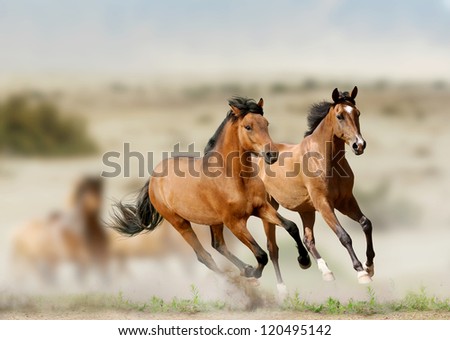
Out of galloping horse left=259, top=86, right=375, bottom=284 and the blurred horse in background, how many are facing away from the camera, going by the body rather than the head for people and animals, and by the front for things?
0

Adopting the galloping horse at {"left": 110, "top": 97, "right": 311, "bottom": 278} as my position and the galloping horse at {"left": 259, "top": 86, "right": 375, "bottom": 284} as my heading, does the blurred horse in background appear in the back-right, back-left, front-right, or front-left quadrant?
back-left

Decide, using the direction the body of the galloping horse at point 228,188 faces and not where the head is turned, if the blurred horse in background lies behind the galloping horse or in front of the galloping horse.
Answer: behind

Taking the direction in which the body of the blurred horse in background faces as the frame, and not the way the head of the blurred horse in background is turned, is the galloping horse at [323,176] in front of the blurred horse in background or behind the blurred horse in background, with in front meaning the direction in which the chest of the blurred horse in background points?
in front

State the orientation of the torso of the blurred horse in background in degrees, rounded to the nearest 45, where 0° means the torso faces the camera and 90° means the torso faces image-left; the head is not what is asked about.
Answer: approximately 315°

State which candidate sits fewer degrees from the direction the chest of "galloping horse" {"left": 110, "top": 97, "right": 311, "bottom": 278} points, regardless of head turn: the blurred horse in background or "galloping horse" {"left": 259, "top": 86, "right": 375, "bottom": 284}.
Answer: the galloping horse

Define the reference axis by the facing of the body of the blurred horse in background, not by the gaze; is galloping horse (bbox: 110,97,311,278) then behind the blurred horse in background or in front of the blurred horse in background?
in front

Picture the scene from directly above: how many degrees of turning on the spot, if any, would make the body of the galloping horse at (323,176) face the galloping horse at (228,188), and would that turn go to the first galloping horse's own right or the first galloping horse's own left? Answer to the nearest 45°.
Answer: approximately 90° to the first galloping horse's own right

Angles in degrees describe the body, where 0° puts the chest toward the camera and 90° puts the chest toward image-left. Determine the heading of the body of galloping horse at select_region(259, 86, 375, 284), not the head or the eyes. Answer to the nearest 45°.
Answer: approximately 315°

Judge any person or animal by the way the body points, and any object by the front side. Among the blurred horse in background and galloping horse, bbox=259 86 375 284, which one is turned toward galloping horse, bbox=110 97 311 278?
the blurred horse in background
